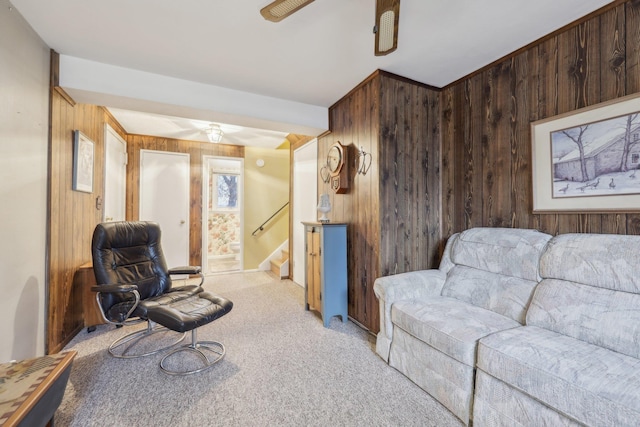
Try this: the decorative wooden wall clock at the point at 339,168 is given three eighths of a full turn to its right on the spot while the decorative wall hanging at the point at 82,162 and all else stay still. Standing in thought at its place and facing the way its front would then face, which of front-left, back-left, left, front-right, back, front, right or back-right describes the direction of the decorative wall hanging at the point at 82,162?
left

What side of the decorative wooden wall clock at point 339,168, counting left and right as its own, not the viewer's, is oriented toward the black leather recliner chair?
front

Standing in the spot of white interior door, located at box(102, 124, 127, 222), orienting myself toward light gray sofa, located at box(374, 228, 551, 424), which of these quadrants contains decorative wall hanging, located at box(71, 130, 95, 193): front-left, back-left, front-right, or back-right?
front-right

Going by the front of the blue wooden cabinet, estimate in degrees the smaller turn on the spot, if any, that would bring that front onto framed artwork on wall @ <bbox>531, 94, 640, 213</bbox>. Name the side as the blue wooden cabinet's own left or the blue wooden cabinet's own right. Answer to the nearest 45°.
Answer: approximately 90° to the blue wooden cabinet's own left

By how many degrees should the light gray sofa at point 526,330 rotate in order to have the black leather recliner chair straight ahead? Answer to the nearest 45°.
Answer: approximately 45° to its right

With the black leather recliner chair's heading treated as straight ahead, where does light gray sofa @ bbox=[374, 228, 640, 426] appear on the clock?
The light gray sofa is roughly at 12 o'clock from the black leather recliner chair.

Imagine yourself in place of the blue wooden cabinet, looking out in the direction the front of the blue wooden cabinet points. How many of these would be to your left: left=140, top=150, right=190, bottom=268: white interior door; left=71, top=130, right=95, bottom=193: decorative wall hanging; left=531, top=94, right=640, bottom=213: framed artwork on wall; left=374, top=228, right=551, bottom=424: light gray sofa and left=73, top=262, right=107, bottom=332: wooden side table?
2

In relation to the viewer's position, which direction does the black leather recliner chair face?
facing the viewer and to the right of the viewer

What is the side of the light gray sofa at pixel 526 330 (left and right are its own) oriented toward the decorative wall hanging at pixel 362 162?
right

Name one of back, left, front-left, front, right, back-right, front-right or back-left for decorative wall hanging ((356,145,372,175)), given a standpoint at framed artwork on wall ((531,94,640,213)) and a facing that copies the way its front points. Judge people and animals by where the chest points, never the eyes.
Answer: front-right

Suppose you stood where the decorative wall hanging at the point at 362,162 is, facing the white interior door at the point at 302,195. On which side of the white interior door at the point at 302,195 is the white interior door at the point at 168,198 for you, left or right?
left

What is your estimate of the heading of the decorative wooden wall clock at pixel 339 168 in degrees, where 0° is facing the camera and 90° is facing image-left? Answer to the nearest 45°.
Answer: approximately 45°

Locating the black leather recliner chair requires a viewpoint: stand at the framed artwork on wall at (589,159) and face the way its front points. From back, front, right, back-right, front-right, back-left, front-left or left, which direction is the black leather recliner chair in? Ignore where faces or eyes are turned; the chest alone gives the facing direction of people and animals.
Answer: front

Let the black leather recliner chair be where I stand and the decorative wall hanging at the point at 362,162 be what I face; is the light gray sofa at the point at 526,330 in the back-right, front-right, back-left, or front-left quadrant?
front-right

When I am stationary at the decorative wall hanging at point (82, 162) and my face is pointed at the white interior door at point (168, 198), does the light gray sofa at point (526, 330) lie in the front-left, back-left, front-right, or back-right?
back-right

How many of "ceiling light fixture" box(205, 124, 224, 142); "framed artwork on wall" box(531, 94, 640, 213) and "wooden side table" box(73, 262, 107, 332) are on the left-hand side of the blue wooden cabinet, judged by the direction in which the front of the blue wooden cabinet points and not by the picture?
1
